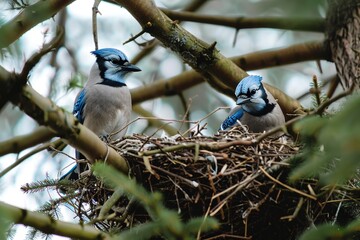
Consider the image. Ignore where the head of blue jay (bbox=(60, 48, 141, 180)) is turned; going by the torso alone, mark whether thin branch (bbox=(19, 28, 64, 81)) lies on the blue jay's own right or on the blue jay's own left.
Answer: on the blue jay's own right

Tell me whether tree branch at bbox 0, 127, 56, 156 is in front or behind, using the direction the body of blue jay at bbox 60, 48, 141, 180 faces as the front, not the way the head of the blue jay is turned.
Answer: behind

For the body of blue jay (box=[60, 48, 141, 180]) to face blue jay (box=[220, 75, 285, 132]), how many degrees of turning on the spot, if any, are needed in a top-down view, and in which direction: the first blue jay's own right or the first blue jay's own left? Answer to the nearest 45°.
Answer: approximately 45° to the first blue jay's own left

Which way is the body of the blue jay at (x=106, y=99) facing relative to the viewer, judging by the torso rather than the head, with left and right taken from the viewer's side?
facing the viewer and to the right of the viewer

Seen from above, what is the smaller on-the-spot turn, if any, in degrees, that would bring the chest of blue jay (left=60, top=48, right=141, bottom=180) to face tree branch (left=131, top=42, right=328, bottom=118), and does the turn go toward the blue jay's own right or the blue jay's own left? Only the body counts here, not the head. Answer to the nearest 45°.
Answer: approximately 45° to the blue jay's own left

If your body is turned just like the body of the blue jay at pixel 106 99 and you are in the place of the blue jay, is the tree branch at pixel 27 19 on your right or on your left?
on your right
